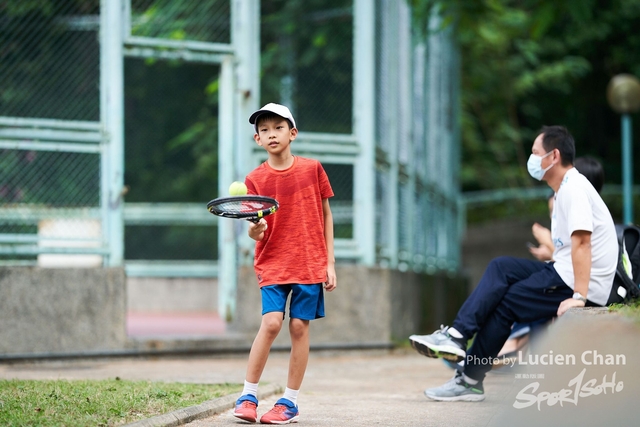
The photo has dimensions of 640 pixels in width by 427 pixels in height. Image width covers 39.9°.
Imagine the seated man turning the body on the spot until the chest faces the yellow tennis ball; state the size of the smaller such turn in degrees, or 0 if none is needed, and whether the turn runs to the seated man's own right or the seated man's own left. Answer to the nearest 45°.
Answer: approximately 45° to the seated man's own left

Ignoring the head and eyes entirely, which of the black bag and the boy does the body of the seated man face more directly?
the boy

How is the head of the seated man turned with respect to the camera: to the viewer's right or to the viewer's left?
to the viewer's left

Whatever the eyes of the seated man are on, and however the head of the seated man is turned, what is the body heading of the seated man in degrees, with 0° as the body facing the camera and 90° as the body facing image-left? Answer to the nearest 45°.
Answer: approximately 90°

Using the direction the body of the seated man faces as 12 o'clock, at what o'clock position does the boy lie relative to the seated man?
The boy is roughly at 11 o'clock from the seated man.

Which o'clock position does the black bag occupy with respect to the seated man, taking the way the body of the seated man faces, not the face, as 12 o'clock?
The black bag is roughly at 5 o'clock from the seated man.

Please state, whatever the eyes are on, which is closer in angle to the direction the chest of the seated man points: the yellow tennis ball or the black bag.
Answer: the yellow tennis ball
